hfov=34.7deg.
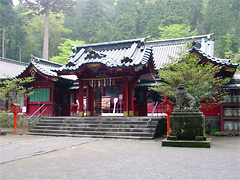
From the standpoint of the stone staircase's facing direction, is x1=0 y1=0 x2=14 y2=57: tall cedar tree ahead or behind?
behind

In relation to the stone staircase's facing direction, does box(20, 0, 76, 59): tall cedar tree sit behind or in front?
behind

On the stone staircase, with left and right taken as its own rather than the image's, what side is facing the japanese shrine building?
back

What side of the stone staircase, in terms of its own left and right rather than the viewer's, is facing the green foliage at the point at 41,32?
back

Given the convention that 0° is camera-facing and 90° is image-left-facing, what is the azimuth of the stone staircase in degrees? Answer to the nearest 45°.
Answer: approximately 0°
